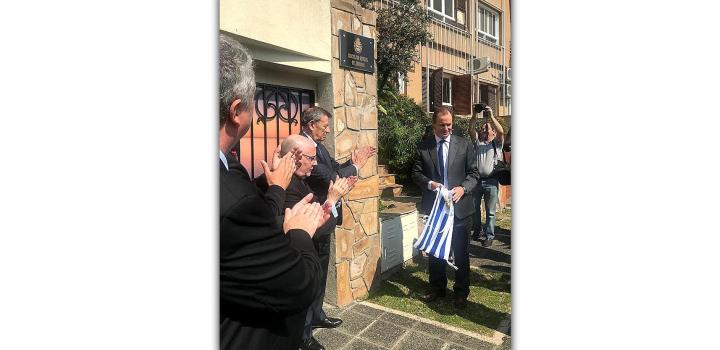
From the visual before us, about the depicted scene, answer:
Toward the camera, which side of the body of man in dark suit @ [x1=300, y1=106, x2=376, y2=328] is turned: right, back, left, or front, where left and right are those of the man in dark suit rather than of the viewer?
right

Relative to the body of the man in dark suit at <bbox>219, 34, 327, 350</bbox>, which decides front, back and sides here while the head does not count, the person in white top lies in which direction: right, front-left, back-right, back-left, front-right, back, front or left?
front-right

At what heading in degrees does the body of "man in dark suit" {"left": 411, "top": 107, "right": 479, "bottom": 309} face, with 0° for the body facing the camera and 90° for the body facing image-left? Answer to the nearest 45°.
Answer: approximately 0°

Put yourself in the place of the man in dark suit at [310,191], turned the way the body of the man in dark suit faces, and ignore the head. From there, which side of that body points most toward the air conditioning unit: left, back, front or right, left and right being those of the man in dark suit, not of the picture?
left

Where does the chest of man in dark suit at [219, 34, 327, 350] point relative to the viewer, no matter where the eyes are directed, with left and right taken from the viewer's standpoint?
facing away from the viewer and to the right of the viewer

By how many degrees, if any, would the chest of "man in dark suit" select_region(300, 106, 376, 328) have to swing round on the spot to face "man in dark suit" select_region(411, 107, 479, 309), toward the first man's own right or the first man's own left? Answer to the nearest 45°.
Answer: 0° — they already face them

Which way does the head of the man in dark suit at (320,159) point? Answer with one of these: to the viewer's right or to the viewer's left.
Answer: to the viewer's right

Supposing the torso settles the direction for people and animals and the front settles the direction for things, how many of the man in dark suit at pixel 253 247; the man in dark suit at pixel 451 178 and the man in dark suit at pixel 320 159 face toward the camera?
1

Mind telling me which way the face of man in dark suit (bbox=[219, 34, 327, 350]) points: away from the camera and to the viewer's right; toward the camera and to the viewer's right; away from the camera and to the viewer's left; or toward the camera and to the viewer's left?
away from the camera and to the viewer's right

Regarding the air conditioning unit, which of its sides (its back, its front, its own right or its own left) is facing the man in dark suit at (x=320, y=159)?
front

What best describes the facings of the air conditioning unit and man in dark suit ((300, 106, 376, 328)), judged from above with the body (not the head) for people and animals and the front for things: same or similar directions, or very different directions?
very different directions

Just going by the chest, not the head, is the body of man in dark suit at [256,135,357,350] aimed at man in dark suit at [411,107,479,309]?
yes

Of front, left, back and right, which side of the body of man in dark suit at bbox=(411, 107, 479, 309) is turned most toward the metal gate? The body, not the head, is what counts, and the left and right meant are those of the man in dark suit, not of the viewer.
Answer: right
